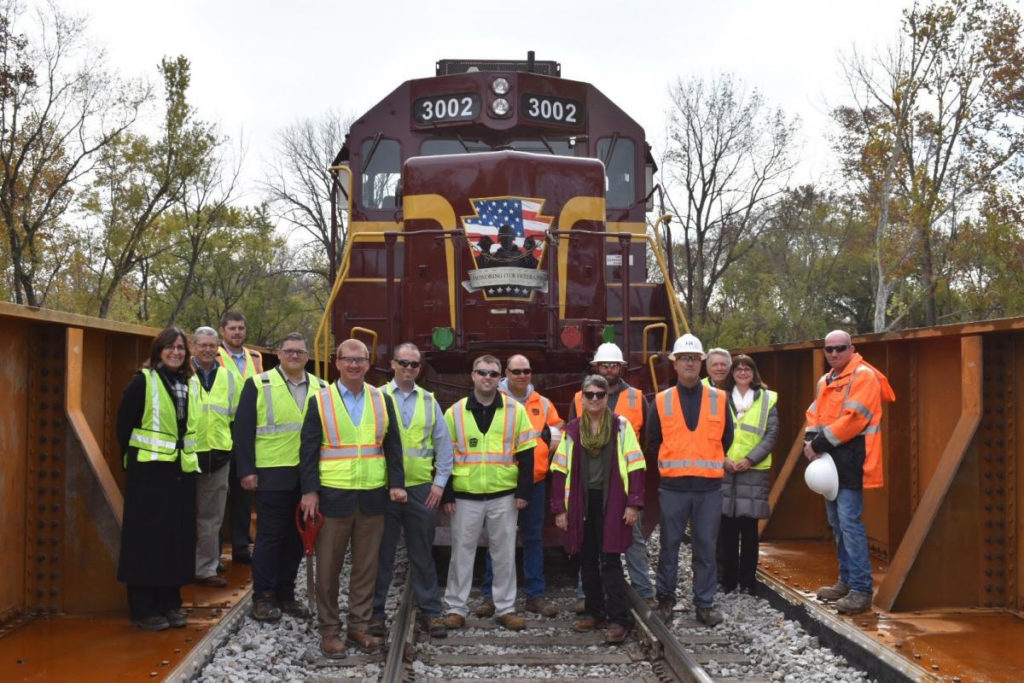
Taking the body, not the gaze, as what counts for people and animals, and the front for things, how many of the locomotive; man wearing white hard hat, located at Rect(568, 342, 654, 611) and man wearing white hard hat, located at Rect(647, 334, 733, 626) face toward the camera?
3

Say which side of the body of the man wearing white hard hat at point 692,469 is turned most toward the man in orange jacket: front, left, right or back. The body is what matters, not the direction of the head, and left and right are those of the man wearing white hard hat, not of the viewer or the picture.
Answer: left

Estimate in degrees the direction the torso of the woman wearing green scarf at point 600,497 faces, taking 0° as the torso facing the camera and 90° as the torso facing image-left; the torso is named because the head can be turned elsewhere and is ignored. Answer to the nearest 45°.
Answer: approximately 0°

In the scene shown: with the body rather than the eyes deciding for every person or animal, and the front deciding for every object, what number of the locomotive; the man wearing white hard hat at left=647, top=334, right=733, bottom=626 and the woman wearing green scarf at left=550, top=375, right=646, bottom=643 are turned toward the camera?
3

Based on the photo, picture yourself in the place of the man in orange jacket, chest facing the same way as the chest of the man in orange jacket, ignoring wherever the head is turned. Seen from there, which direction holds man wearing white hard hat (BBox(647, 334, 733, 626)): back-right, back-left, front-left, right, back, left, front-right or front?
front-right

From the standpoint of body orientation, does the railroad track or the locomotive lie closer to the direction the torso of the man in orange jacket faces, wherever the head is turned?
the railroad track

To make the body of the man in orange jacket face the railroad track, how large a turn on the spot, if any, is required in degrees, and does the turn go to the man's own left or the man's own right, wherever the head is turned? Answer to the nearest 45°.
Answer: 0° — they already face it

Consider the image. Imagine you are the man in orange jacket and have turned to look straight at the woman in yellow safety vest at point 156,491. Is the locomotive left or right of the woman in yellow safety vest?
right

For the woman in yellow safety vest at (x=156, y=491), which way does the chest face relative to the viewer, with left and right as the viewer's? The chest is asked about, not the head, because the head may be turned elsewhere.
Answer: facing the viewer and to the right of the viewer

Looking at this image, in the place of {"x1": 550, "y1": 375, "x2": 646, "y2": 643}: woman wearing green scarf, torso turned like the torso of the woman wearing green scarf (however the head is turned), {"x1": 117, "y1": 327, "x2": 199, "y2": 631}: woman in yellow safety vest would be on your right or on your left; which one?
on your right

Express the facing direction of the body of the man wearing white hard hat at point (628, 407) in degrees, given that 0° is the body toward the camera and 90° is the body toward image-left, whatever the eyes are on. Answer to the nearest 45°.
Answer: approximately 0°
